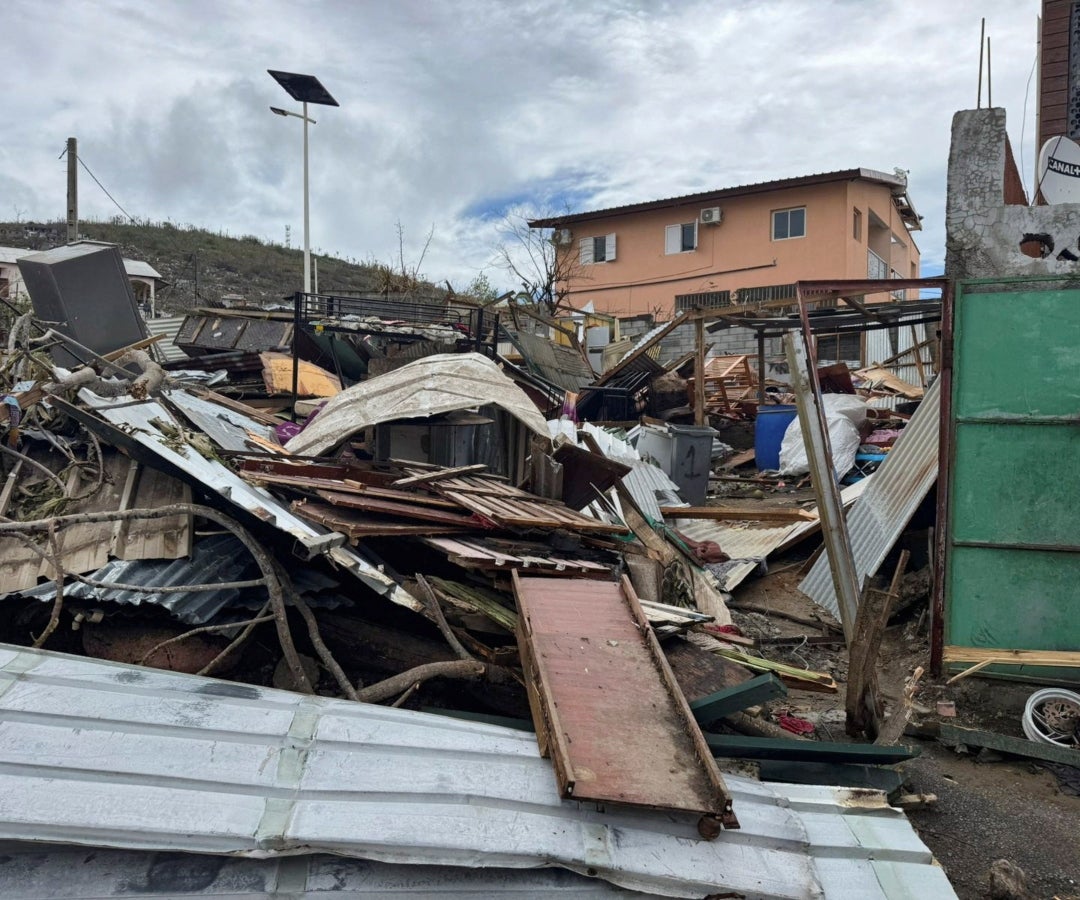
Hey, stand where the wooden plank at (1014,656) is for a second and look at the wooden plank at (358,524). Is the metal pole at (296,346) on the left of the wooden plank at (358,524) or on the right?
right

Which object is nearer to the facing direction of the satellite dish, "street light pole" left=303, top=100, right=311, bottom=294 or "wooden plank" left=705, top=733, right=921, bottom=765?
the wooden plank
